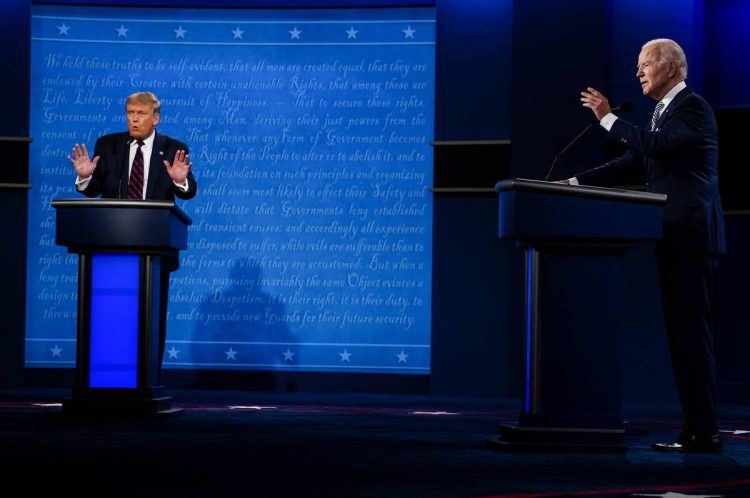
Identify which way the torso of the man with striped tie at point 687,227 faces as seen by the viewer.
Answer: to the viewer's left

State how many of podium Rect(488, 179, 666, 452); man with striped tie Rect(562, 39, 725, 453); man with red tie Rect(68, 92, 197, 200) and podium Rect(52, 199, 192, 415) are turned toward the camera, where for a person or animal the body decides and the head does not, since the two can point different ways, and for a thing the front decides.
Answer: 2

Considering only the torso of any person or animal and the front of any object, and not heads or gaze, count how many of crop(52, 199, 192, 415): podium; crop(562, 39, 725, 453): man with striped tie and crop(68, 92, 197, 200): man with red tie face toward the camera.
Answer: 2

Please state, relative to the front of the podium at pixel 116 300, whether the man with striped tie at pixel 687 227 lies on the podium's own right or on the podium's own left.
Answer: on the podium's own left

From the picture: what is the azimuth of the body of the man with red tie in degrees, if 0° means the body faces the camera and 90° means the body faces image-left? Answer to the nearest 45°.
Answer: approximately 0°

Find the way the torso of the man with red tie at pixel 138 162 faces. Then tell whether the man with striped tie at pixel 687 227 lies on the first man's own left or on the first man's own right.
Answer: on the first man's own left

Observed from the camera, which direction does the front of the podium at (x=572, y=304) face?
facing to the left of the viewer

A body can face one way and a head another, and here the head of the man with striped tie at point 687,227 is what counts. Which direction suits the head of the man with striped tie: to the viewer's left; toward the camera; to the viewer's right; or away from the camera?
to the viewer's left
